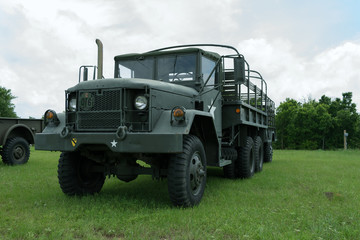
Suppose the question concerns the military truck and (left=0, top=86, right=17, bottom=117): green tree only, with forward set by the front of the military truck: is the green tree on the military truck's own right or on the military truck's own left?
on the military truck's own right

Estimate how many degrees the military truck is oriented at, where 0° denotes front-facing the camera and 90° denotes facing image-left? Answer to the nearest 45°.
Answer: approximately 45°

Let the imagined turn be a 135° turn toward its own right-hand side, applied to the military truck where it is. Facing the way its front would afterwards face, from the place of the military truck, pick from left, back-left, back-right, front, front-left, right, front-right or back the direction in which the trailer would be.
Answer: front-left
